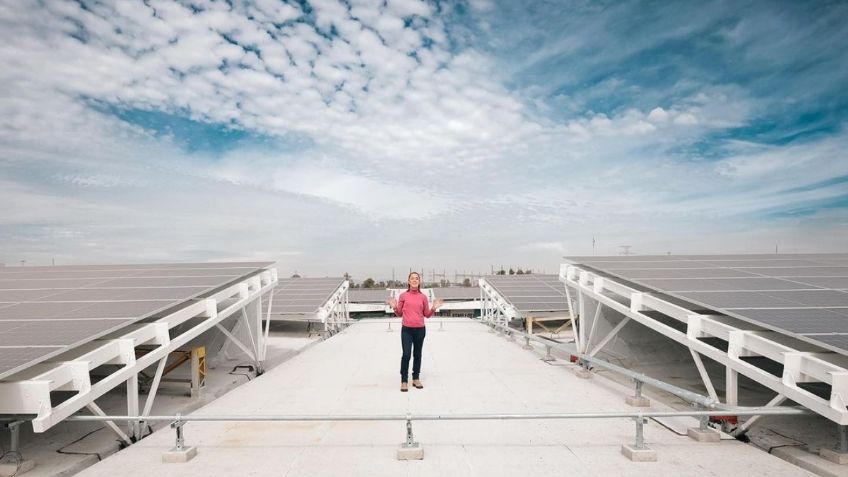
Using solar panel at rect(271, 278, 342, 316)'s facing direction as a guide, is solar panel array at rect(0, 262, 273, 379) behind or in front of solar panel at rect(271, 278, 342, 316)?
in front

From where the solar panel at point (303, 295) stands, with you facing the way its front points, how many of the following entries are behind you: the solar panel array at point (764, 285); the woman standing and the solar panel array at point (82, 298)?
0

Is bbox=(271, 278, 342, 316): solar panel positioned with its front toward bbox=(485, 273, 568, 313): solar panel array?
no

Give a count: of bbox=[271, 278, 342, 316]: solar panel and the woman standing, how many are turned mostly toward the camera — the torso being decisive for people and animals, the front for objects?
2

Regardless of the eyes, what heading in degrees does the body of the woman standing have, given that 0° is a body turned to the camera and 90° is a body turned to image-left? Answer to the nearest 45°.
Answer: approximately 0°

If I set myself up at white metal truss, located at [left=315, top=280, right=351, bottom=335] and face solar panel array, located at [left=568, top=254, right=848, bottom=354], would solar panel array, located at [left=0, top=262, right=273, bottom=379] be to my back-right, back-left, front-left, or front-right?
front-right

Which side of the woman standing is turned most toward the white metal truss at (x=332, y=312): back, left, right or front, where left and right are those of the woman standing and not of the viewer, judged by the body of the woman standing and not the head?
back

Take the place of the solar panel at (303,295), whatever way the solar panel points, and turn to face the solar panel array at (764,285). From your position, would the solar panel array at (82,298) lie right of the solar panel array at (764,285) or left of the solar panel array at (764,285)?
right

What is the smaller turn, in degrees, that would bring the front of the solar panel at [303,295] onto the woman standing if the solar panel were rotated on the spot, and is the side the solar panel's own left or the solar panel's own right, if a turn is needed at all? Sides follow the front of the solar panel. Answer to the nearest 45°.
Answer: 0° — it already faces them

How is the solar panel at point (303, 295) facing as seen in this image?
toward the camera

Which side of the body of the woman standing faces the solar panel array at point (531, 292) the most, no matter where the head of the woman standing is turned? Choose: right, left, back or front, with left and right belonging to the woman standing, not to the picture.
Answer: back

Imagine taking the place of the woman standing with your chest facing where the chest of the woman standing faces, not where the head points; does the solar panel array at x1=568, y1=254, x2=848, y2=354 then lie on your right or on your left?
on your left
